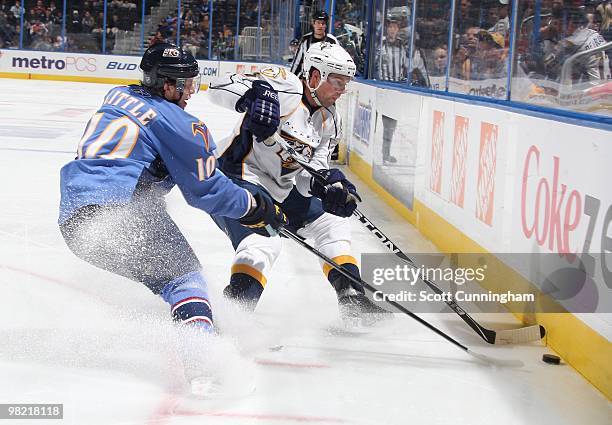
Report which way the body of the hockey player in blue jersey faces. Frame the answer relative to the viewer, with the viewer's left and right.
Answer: facing away from the viewer and to the right of the viewer

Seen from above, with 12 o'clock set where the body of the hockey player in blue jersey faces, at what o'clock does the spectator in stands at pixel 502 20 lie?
The spectator in stands is roughly at 12 o'clock from the hockey player in blue jersey.

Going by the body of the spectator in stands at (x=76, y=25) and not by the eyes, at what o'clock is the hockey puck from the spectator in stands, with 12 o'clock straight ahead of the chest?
The hockey puck is roughly at 12 o'clock from the spectator in stands.

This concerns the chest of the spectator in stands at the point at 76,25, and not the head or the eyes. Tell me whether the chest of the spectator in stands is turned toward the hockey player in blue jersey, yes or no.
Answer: yes

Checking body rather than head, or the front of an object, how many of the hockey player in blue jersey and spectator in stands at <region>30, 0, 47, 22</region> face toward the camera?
1

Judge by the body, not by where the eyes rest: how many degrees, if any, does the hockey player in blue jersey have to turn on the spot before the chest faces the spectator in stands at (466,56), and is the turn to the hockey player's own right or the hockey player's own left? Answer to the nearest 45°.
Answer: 0° — they already face them
